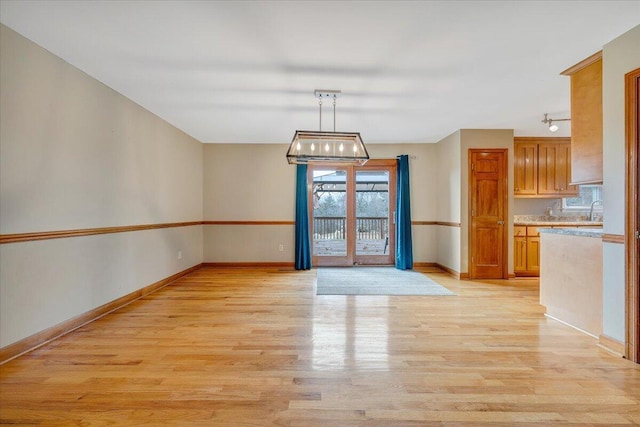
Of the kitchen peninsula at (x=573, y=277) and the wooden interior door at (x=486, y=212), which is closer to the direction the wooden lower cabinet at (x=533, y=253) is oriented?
the kitchen peninsula

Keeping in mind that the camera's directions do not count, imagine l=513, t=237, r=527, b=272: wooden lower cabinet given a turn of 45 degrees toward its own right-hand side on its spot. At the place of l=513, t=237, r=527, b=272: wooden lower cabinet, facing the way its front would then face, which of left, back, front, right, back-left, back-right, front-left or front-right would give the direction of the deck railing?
front-right

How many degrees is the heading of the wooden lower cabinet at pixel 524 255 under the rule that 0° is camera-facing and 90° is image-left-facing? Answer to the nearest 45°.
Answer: approximately 0°

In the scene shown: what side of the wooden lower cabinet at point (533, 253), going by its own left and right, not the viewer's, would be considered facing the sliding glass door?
right

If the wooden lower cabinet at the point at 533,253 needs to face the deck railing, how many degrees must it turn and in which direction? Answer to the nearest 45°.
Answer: approximately 90° to its right

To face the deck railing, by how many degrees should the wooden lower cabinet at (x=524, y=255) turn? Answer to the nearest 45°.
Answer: approximately 90° to its right

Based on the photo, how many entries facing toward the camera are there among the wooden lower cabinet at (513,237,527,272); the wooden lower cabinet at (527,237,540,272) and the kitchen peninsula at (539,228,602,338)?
2

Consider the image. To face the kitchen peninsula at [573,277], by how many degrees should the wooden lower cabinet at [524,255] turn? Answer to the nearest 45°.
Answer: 0° — it already faces it
